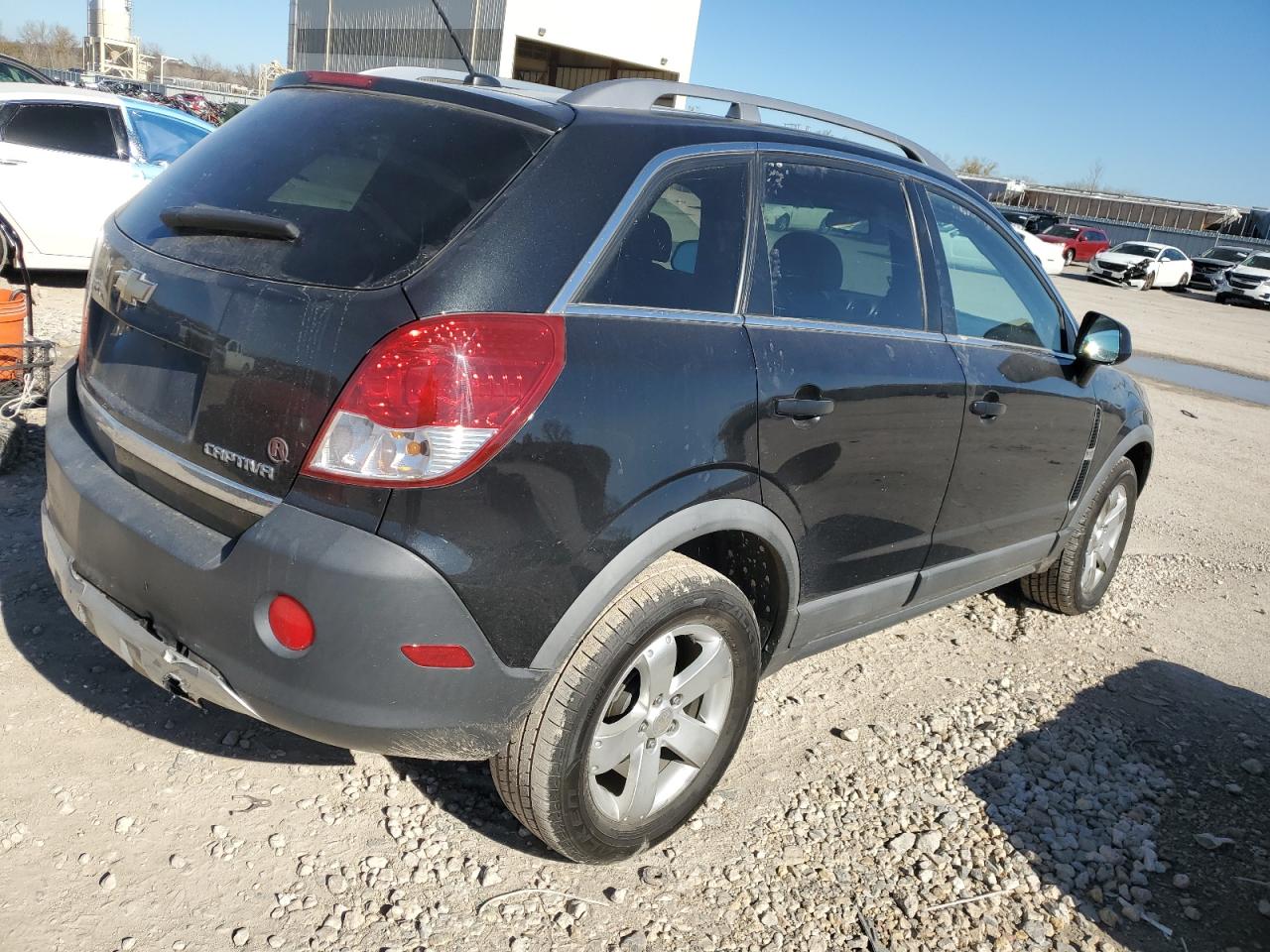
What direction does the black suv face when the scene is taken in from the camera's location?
facing away from the viewer and to the right of the viewer

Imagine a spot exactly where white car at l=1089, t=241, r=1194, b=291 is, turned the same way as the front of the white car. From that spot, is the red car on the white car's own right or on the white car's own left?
on the white car's own right

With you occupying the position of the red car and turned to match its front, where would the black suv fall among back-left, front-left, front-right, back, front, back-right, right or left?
front-left

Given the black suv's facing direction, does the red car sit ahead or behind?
ahead

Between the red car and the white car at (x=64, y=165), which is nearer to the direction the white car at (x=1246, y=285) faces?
the white car

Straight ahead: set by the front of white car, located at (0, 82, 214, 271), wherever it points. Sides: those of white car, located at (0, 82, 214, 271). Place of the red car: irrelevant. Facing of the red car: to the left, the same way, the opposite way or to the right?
the opposite way

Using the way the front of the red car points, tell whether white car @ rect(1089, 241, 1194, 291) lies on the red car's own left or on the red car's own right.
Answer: on the red car's own left

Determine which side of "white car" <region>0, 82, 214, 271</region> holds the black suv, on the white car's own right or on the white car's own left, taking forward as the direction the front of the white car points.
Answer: on the white car's own right

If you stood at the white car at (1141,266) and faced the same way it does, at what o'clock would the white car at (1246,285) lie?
the white car at (1246,285) is roughly at 8 o'clock from the white car at (1141,266).

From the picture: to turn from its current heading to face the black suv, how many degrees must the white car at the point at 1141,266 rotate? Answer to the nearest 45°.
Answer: approximately 45° to its left

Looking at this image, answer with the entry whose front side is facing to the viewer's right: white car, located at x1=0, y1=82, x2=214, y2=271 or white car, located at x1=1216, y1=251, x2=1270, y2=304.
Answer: white car, located at x1=0, y1=82, x2=214, y2=271

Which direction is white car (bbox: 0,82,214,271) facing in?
to the viewer's right

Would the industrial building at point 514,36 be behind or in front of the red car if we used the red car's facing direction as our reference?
in front
